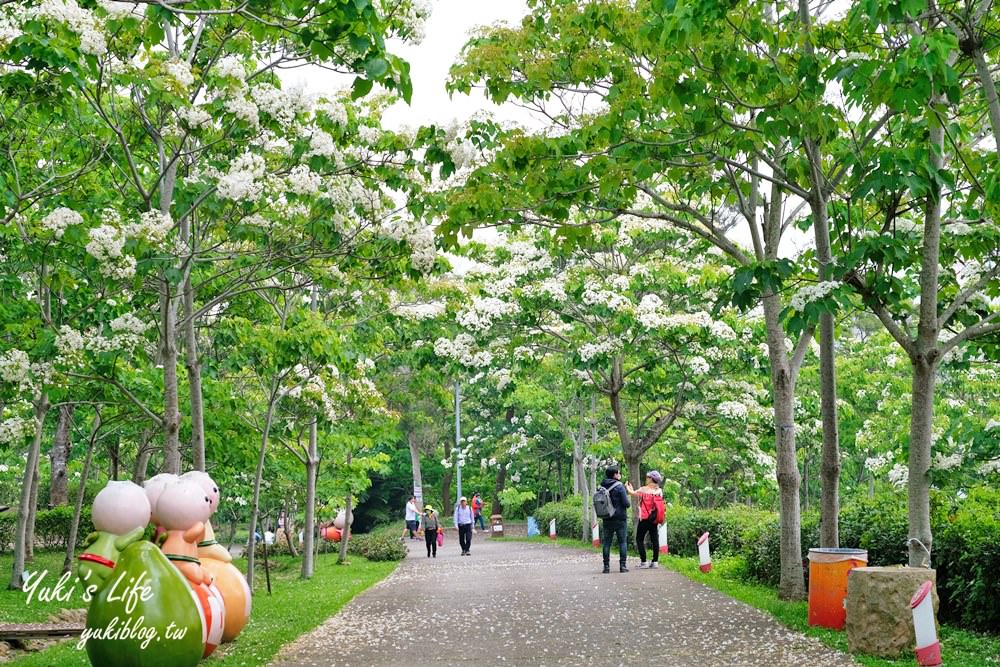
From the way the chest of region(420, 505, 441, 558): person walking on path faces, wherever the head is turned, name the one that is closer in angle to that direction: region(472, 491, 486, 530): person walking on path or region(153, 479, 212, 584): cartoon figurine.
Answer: the cartoon figurine

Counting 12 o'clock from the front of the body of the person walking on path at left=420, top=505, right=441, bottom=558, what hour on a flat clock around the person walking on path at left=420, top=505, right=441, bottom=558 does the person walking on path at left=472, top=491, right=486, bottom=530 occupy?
the person walking on path at left=472, top=491, right=486, bottom=530 is roughly at 6 o'clock from the person walking on path at left=420, top=505, right=441, bottom=558.

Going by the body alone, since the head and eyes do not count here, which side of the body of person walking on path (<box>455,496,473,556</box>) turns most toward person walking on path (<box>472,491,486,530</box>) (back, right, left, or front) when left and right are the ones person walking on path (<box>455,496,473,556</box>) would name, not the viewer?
back

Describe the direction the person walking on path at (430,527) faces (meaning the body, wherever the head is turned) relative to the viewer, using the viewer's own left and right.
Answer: facing the viewer

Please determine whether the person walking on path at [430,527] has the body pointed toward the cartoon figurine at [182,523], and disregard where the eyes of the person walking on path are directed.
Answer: yes

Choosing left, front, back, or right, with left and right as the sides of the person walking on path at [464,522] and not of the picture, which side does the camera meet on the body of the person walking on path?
front
